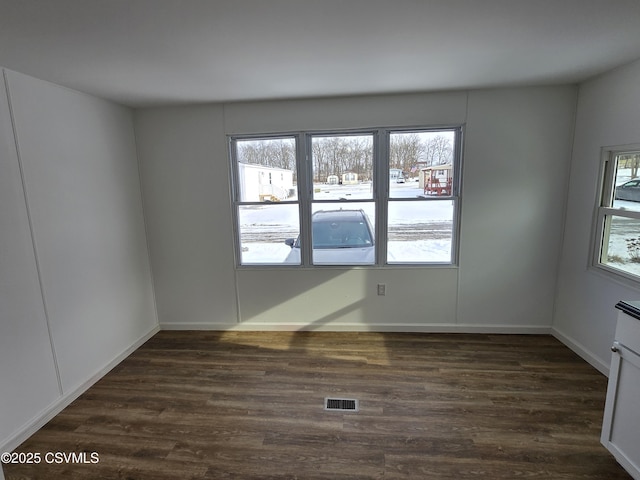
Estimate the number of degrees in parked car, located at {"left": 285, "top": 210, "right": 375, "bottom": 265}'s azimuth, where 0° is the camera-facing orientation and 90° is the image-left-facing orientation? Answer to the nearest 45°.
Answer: approximately 0°

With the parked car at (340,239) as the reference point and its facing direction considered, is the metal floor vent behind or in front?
in front

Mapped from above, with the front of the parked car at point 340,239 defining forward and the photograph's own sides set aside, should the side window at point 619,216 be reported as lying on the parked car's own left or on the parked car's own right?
on the parked car's own left

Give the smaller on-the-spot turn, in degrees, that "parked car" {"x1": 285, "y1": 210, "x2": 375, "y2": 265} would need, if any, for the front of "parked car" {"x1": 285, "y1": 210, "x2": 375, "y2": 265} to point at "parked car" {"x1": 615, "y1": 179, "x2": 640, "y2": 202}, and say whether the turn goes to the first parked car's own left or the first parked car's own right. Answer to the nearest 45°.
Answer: approximately 90° to the first parked car's own left
